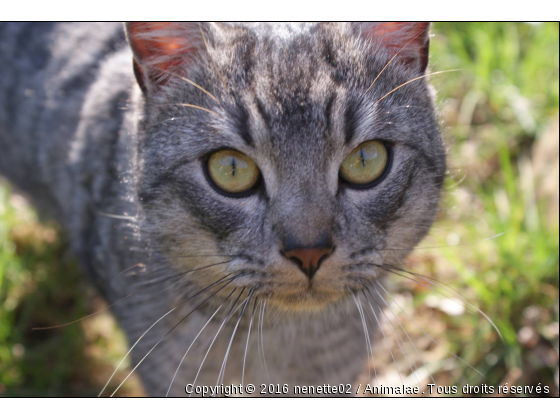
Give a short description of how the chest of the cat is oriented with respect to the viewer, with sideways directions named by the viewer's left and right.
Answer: facing the viewer and to the right of the viewer
